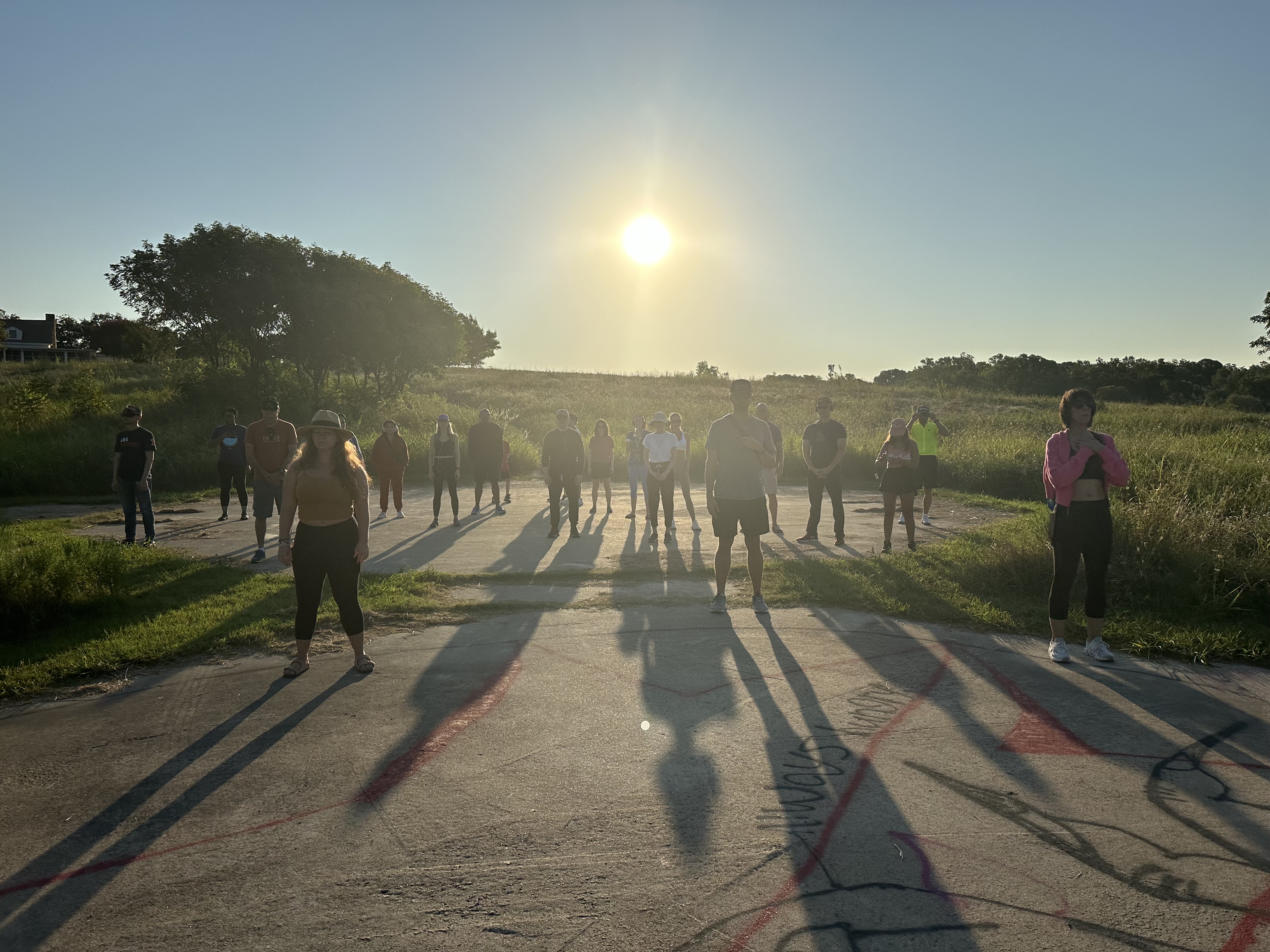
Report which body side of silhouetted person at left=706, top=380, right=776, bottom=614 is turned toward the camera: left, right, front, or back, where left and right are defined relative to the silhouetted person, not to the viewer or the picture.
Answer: front

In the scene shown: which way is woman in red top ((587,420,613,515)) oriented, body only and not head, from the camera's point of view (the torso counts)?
toward the camera

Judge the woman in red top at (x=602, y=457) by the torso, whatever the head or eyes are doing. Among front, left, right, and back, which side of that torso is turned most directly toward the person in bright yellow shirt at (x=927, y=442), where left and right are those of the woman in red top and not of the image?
left

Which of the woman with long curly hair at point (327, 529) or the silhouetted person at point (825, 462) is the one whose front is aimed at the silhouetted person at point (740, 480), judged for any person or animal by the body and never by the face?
the silhouetted person at point (825, 462)

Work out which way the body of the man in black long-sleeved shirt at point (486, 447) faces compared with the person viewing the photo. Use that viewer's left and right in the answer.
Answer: facing the viewer

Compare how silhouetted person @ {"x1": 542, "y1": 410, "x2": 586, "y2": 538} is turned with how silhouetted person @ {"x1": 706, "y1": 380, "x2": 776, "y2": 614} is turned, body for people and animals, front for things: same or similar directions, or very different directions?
same or similar directions

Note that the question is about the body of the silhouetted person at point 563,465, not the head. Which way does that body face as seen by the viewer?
toward the camera

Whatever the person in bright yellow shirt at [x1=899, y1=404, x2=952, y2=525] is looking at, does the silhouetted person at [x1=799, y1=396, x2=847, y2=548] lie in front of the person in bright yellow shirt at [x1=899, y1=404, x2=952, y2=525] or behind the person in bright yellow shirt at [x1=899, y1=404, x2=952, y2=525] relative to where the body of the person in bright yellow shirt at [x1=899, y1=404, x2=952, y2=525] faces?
in front
